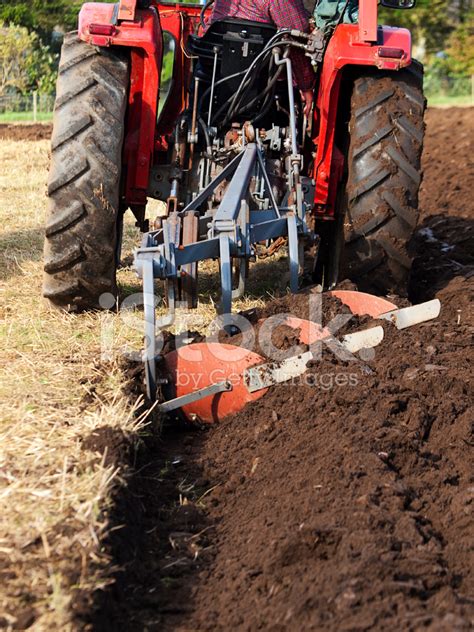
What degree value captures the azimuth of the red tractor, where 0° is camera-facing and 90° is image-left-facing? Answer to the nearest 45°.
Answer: approximately 180°

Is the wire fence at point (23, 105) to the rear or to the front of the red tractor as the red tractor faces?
to the front
